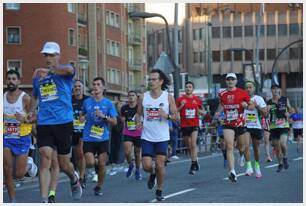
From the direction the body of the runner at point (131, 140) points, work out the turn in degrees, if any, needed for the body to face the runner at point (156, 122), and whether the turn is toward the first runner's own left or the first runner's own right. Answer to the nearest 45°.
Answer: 0° — they already face them

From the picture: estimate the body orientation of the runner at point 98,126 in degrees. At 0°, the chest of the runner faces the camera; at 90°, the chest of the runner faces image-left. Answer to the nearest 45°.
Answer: approximately 0°

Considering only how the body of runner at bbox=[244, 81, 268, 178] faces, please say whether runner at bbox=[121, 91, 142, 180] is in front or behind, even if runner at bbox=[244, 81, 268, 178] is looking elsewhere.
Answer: in front

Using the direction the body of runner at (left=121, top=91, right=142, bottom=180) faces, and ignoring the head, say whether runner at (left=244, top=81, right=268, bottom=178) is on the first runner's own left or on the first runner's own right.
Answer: on the first runner's own left

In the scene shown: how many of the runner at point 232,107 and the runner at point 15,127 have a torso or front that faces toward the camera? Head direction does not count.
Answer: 2

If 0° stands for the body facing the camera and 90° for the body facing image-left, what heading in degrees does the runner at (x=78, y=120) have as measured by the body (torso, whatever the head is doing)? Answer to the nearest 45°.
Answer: approximately 0°

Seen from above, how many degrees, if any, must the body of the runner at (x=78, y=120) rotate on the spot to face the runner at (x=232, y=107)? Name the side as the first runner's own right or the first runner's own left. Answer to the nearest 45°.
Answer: approximately 90° to the first runner's own left
